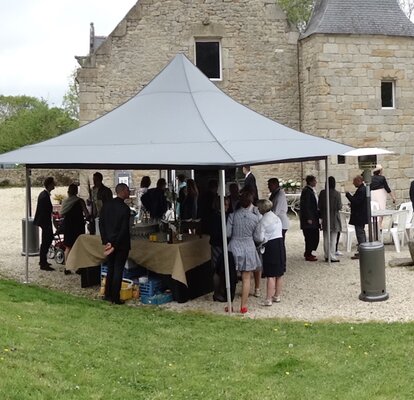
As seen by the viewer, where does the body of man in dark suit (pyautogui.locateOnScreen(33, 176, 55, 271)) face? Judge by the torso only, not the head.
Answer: to the viewer's right

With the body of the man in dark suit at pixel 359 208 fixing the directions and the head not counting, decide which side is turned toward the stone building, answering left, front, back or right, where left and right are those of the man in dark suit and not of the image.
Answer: right

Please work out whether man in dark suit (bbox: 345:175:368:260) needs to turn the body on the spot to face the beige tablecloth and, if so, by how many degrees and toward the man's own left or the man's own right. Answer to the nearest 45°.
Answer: approximately 45° to the man's own left

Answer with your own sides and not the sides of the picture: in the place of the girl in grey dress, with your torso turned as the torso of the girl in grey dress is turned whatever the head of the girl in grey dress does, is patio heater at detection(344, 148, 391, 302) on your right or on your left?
on your right

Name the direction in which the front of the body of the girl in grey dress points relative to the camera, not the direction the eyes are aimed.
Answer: away from the camera

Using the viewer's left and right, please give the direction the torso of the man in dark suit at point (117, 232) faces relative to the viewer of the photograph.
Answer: facing away from the viewer and to the right of the viewer

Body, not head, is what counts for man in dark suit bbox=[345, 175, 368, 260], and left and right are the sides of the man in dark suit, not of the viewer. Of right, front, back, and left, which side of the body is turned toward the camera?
left

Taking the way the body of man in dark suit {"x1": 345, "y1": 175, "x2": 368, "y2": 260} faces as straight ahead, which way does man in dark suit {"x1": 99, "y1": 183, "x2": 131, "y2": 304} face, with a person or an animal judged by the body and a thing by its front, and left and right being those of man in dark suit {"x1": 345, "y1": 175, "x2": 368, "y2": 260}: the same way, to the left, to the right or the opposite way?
to the right

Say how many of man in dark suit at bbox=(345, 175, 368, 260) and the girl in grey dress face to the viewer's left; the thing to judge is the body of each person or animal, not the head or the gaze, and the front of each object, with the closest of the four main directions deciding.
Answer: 1

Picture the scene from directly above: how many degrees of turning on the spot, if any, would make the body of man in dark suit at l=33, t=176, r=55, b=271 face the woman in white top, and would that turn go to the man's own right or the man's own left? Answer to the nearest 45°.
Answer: approximately 45° to the man's own right

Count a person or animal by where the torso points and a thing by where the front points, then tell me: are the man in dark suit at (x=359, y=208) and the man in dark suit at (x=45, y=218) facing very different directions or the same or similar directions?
very different directions

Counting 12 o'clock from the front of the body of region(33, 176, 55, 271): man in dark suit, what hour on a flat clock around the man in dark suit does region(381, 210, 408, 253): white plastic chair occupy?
The white plastic chair is roughly at 12 o'clock from the man in dark suit.

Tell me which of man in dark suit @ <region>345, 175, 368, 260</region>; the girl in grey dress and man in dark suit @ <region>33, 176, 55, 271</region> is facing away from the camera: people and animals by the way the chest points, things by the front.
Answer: the girl in grey dress
